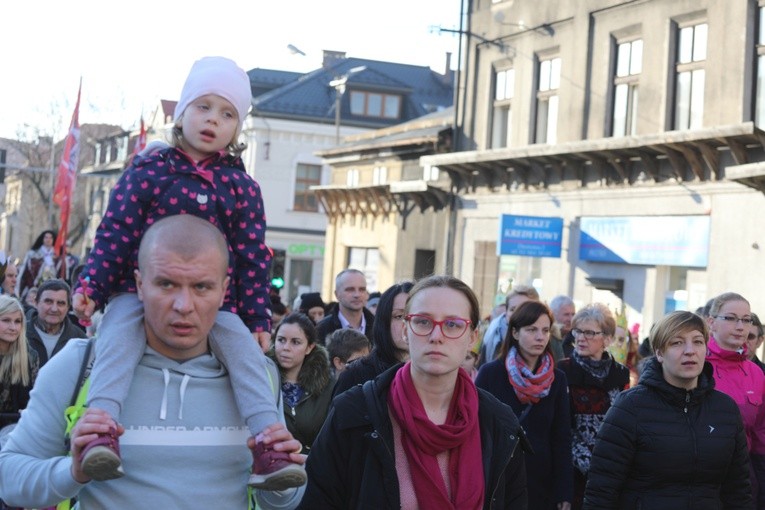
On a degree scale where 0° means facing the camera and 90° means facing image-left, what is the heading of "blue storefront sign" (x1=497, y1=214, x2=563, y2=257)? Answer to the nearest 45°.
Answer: approximately 0°

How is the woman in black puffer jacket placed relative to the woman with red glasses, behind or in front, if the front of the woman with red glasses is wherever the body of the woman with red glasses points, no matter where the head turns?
behind

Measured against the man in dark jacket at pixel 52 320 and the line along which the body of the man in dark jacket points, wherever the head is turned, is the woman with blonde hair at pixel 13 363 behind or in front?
in front

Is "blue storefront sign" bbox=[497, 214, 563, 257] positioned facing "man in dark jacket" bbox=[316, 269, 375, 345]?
yes

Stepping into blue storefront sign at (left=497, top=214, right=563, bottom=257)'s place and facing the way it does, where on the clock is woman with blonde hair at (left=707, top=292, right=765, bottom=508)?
The woman with blonde hair is roughly at 12 o'clock from the blue storefront sign.

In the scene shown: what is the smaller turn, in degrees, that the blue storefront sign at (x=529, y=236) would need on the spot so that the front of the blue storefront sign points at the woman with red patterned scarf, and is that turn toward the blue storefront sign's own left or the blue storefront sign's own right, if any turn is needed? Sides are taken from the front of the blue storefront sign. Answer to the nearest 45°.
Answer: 0° — it already faces them

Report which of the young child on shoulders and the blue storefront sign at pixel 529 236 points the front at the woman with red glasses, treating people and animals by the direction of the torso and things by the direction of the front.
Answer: the blue storefront sign

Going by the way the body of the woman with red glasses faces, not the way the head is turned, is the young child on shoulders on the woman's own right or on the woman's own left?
on the woman's own right
